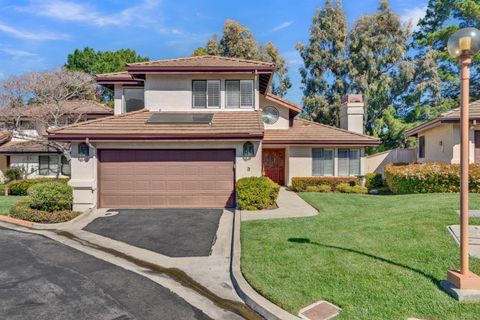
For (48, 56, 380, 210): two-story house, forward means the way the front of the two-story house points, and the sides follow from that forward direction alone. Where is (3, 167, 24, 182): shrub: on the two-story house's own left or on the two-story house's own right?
on the two-story house's own right

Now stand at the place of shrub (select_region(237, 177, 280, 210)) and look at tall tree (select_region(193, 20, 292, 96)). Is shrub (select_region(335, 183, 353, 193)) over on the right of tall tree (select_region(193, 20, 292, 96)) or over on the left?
right

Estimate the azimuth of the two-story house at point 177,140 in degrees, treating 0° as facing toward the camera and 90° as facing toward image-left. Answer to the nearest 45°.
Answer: approximately 0°

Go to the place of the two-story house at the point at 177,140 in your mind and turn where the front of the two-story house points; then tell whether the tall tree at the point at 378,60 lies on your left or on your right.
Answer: on your left

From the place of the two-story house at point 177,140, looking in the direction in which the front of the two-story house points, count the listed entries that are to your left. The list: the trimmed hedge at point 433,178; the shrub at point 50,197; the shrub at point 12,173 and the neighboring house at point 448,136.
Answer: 2

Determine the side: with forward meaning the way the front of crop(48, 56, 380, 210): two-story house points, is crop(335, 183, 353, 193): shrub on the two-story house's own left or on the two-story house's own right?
on the two-story house's own left

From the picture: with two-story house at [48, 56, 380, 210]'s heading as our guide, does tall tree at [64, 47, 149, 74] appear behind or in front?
behind

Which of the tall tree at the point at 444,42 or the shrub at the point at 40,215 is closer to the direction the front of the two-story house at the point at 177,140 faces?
the shrub

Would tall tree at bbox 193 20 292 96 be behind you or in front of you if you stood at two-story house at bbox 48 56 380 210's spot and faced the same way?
behind
